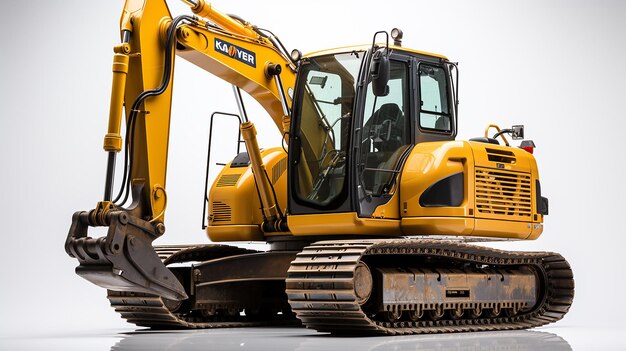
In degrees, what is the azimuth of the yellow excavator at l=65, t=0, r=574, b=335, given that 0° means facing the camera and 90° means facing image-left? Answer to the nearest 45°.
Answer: approximately 45°
